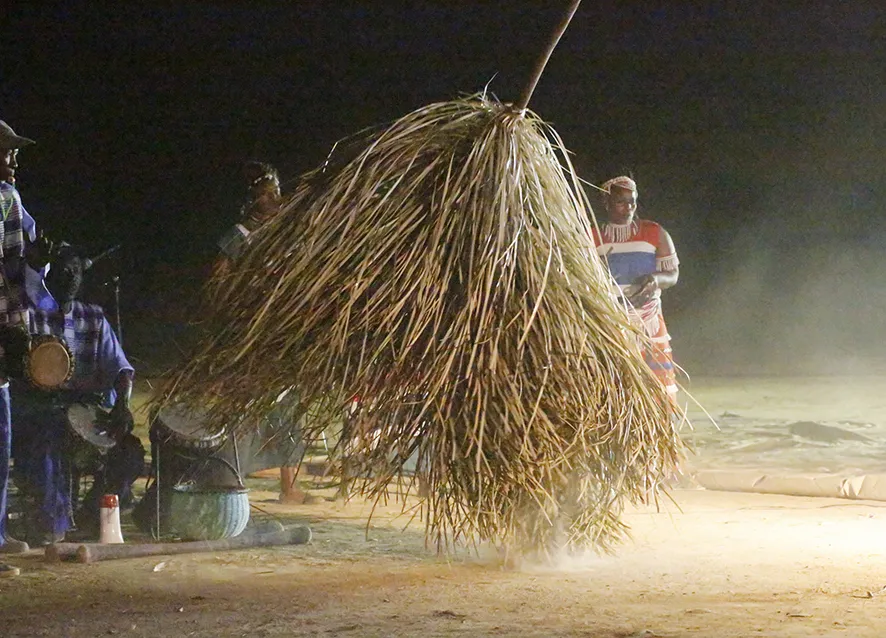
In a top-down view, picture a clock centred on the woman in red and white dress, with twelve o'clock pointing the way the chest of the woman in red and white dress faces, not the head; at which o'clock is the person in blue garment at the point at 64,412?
The person in blue garment is roughly at 2 o'clock from the woman in red and white dress.

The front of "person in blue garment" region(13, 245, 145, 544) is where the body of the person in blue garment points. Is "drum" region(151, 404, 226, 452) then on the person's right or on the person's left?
on the person's left

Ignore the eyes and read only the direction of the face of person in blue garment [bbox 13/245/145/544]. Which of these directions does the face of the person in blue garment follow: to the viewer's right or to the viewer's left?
to the viewer's right

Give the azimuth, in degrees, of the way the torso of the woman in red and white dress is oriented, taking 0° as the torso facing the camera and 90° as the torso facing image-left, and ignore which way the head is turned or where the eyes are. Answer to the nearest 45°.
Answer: approximately 0°

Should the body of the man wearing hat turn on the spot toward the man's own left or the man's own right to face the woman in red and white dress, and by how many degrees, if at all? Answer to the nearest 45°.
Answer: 0° — they already face them

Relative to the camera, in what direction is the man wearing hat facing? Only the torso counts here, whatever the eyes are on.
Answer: to the viewer's right

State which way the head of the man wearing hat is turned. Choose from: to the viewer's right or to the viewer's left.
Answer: to the viewer's right
